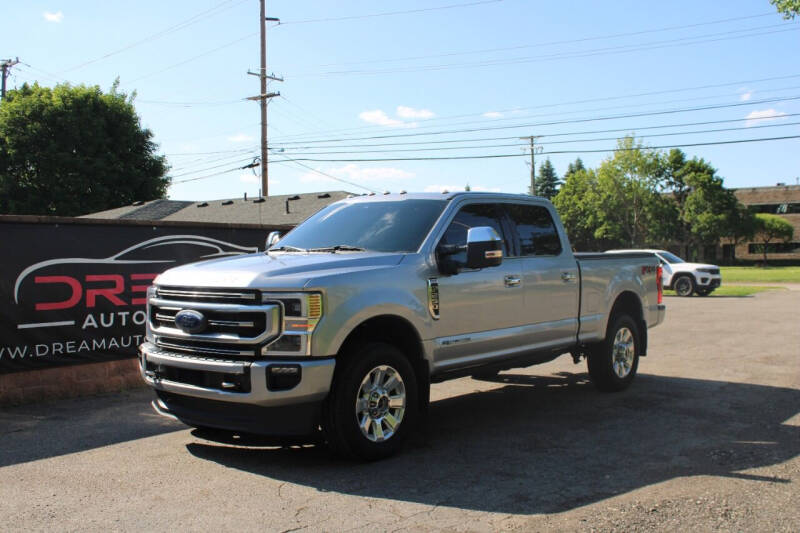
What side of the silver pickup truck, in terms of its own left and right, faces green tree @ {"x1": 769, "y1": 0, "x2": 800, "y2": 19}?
back

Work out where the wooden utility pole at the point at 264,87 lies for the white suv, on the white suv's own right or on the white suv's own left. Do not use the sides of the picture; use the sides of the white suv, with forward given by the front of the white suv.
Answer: on the white suv's own right

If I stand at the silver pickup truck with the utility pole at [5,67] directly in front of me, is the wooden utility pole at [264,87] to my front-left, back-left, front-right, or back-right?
front-right

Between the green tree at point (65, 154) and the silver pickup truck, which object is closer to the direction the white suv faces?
the silver pickup truck

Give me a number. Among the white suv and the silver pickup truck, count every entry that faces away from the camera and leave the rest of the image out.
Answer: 0

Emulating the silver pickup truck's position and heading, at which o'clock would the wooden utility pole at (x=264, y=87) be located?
The wooden utility pole is roughly at 4 o'clock from the silver pickup truck.

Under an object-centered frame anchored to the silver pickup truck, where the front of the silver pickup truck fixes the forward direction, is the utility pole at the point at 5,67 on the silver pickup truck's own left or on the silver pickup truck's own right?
on the silver pickup truck's own right

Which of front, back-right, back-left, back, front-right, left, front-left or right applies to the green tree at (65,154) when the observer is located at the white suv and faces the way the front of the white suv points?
back-right

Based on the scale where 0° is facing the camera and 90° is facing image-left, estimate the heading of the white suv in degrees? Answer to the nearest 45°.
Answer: approximately 315°

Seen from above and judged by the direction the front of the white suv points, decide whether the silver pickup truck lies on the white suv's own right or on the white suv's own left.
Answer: on the white suv's own right

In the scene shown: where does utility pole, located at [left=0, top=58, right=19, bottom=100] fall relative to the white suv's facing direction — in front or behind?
behind

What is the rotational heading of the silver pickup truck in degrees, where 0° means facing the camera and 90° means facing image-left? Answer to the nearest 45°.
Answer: approximately 45°

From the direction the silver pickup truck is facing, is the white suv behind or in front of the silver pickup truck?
behind

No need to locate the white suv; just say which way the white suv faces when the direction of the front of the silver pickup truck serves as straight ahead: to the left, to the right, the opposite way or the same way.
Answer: to the left
